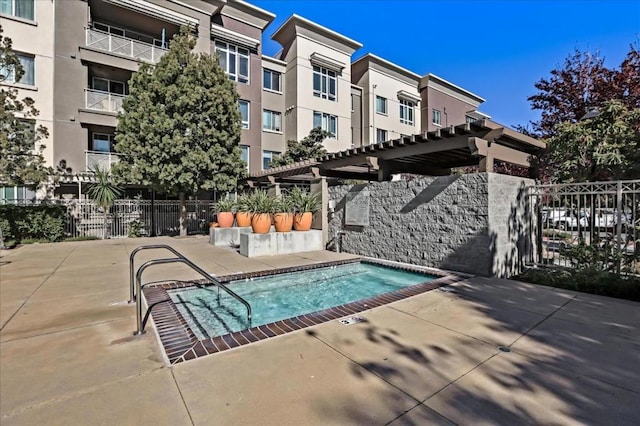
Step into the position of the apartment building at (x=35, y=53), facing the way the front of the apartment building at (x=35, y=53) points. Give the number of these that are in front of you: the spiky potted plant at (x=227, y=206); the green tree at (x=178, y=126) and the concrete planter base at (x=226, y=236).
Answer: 3

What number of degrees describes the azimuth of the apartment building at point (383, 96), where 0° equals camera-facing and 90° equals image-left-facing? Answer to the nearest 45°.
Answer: approximately 315°

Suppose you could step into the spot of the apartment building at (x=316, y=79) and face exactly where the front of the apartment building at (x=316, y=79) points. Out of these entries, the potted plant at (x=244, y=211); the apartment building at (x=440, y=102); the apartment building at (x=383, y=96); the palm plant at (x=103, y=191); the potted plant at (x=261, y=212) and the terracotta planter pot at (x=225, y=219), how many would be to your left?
2

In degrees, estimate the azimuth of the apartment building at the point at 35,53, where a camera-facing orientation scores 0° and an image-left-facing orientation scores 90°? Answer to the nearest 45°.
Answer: approximately 315°

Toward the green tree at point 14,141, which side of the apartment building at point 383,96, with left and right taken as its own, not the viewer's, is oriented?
right

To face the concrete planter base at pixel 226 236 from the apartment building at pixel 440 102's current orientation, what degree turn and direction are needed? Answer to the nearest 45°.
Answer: approximately 45° to its right
